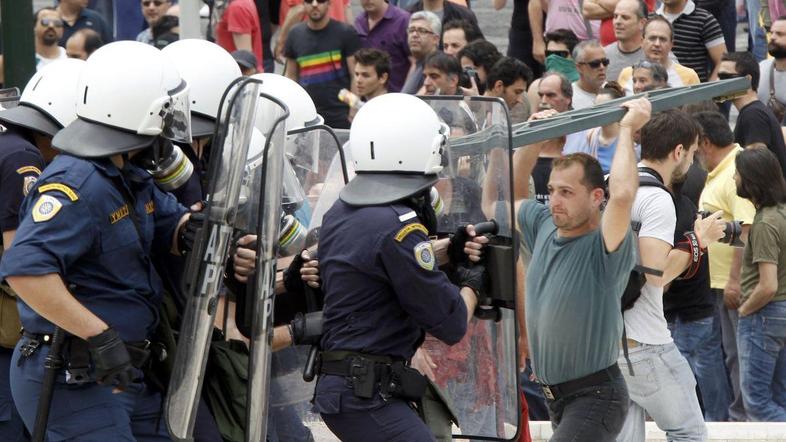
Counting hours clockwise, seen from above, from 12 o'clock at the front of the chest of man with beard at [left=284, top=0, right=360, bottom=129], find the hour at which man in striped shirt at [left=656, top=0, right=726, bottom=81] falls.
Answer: The man in striped shirt is roughly at 9 o'clock from the man with beard.

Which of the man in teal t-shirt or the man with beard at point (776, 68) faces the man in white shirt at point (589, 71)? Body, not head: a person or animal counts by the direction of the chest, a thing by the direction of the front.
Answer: the man with beard

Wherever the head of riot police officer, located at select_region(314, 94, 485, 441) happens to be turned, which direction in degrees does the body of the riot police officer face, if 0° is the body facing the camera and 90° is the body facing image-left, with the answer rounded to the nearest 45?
approximately 225°

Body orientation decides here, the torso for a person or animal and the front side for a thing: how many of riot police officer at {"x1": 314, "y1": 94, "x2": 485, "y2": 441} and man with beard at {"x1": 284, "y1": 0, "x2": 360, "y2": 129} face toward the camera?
1

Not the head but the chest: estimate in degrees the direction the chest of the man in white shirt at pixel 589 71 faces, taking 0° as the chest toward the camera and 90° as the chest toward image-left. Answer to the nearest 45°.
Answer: approximately 315°

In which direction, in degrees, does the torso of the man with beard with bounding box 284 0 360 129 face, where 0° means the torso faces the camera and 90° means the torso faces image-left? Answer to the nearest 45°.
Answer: approximately 0°

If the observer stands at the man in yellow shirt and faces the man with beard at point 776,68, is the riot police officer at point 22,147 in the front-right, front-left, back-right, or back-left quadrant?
back-left

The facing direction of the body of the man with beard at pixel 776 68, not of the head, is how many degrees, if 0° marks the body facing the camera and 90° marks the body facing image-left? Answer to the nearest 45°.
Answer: approximately 45°
